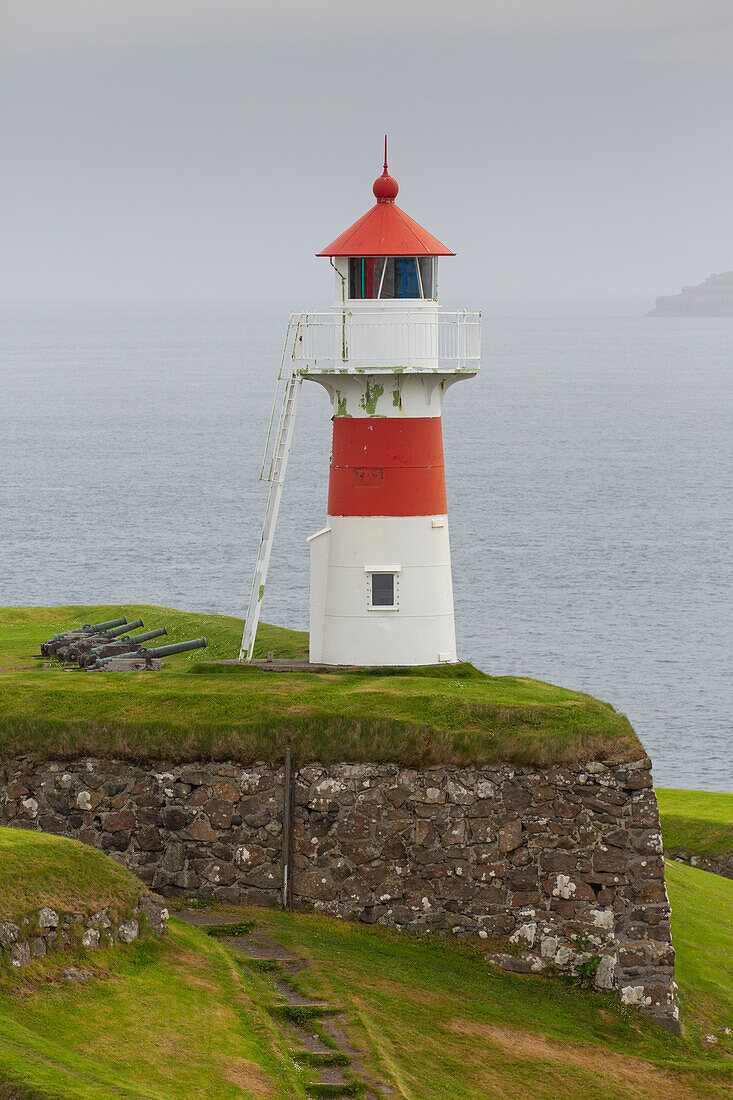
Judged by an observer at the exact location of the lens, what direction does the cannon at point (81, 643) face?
facing away from the viewer and to the right of the viewer

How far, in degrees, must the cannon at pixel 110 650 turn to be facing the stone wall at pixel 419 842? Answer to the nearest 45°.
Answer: approximately 90° to its right

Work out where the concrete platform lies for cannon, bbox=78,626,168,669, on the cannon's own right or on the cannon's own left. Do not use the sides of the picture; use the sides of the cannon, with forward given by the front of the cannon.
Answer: on the cannon's own right

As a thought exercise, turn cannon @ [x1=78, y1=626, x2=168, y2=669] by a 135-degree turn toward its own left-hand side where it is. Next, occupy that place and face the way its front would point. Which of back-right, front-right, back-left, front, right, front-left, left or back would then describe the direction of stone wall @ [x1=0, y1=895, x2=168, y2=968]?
left

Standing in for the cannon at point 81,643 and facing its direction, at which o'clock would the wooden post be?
The wooden post is roughly at 4 o'clock from the cannon.

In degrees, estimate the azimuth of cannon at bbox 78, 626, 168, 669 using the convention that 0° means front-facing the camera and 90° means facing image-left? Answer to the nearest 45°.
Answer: approximately 225°
